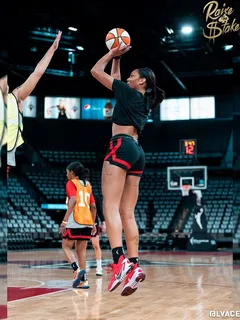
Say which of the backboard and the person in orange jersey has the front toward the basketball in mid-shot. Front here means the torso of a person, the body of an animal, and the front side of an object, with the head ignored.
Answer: the backboard

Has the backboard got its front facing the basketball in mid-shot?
yes

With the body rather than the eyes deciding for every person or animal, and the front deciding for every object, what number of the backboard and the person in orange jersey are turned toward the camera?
1

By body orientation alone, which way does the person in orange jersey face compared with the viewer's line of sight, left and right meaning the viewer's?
facing away from the viewer and to the left of the viewer

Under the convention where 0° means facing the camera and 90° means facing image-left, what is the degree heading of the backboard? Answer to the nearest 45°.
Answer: approximately 0°

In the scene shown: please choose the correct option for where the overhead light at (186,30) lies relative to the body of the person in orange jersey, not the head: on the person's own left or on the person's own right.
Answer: on the person's own right

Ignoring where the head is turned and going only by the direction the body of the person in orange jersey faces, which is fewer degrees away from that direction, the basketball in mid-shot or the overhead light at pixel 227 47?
the overhead light

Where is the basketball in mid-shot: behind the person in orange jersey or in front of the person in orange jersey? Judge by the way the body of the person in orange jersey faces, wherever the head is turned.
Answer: behind
